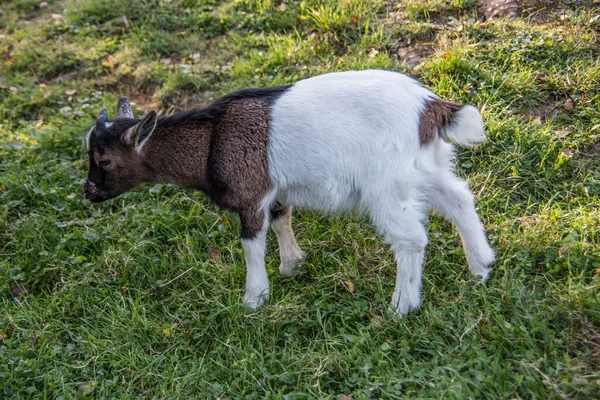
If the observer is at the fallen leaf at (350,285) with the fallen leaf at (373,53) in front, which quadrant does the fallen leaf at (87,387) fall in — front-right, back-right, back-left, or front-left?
back-left

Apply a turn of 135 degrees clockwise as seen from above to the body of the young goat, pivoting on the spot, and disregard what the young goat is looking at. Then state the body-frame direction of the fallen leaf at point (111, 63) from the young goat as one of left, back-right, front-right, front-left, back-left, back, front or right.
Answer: left

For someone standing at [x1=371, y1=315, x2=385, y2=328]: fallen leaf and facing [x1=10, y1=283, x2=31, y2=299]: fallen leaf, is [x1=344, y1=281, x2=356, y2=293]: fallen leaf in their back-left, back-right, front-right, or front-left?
front-right

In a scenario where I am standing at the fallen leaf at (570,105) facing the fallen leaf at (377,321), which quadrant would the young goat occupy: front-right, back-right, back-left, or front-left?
front-right

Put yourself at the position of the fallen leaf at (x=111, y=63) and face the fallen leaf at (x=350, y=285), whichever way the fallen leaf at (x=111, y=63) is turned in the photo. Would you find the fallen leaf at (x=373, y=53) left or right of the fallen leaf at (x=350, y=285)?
left

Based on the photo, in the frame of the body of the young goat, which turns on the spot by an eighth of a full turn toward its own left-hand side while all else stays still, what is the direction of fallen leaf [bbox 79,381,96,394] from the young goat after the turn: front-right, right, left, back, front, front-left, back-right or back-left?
front

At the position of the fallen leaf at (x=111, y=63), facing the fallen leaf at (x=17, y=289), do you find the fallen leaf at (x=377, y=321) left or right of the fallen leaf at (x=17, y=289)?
left

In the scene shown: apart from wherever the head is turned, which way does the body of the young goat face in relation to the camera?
to the viewer's left

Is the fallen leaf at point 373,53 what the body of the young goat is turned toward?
no

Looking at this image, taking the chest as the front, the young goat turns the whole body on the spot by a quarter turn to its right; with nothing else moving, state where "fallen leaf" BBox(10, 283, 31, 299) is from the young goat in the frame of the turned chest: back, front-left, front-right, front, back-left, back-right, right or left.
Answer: left
